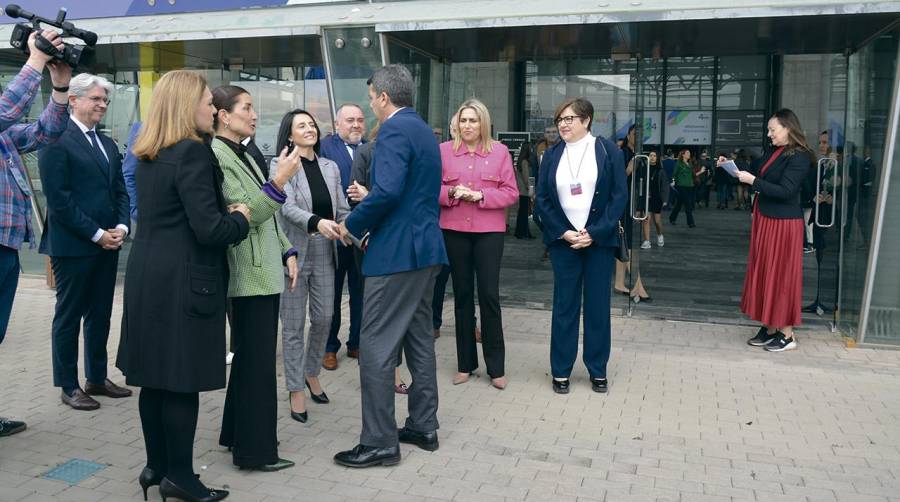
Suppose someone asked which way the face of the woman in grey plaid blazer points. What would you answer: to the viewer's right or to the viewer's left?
to the viewer's right

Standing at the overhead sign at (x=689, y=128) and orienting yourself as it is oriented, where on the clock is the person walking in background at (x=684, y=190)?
The person walking in background is roughly at 12 o'clock from the overhead sign.

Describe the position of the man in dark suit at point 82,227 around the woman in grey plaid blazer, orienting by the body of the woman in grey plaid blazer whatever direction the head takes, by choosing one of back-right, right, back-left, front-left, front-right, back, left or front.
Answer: back-right

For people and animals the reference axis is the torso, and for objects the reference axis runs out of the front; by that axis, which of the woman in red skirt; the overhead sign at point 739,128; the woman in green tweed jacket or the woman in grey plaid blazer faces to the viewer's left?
the woman in red skirt

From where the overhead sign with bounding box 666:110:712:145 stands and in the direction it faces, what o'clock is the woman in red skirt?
The woman in red skirt is roughly at 12 o'clock from the overhead sign.

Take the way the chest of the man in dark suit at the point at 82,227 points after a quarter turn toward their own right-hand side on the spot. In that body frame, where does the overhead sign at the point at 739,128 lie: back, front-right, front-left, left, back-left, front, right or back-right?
back

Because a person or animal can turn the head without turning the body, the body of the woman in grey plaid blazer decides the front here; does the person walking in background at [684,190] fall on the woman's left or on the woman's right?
on the woman's left

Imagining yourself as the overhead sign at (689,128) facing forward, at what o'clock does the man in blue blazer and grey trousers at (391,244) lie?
The man in blue blazer and grey trousers is roughly at 12 o'clock from the overhead sign.

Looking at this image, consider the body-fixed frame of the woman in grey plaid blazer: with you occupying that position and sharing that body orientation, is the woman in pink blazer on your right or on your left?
on your left

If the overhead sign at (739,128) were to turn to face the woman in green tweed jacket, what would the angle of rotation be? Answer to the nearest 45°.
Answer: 0° — it already faces them

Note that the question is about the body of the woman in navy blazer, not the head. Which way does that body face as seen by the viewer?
toward the camera

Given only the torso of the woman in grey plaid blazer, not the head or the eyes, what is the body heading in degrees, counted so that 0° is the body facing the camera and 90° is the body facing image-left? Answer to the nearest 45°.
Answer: approximately 315°

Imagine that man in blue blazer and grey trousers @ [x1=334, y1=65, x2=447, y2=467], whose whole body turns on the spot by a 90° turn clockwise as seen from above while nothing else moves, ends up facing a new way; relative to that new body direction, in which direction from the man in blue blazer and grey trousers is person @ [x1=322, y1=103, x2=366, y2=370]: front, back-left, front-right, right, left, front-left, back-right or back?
front-left

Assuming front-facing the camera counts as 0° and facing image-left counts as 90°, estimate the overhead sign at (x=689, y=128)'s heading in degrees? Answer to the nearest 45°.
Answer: approximately 0°
